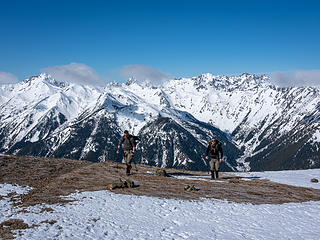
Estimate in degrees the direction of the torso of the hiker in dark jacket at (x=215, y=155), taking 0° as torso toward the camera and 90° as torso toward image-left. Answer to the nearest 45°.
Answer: approximately 0°

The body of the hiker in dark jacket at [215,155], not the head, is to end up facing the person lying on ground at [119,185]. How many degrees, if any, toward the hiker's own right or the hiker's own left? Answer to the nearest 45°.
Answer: approximately 45° to the hiker's own right
